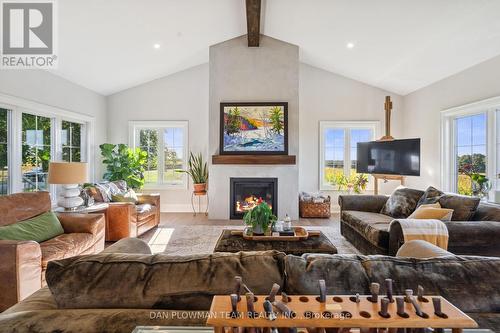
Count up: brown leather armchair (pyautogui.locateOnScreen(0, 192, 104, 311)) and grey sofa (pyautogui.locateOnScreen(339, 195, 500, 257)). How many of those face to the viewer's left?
1

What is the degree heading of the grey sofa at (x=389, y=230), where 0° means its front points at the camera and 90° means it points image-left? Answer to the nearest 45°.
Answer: approximately 90°

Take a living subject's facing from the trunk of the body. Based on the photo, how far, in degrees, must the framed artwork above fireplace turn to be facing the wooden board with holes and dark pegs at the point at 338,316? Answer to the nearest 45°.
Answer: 0° — it already faces it

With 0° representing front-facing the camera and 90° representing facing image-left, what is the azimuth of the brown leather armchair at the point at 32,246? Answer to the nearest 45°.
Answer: approximately 315°

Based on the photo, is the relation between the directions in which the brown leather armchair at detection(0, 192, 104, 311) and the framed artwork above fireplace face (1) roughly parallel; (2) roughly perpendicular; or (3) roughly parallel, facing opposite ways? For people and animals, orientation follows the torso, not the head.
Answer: roughly perpendicular

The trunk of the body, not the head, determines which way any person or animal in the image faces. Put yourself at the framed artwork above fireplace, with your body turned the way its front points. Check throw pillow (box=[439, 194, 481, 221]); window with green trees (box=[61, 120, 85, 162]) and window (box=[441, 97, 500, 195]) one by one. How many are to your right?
1

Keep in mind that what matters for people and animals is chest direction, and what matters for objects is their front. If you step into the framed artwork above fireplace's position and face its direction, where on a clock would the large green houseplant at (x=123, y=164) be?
The large green houseplant is roughly at 3 o'clock from the framed artwork above fireplace.

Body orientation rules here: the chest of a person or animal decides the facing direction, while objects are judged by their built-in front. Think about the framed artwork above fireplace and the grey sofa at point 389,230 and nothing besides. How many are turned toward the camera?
1

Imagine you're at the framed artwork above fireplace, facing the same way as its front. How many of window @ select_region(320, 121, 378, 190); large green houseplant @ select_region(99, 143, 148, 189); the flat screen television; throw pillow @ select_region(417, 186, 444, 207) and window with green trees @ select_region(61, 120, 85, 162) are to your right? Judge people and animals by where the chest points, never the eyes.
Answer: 2

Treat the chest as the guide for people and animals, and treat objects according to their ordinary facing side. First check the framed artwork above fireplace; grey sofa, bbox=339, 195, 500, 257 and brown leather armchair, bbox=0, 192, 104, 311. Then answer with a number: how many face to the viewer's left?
1

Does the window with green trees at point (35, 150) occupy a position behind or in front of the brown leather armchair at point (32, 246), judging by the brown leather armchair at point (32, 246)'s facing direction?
behind

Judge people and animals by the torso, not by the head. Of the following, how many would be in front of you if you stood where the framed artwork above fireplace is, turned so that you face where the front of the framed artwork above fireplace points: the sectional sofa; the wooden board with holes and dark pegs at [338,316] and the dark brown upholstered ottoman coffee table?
3

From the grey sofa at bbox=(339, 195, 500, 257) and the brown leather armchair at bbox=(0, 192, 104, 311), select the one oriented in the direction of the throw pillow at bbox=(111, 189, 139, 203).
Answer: the grey sofa

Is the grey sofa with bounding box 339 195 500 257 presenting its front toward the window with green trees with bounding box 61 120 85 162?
yes

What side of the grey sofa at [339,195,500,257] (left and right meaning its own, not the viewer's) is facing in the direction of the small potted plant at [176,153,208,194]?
front

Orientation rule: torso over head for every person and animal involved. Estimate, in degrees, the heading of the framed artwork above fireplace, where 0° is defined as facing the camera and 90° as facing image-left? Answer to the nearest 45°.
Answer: approximately 0°
